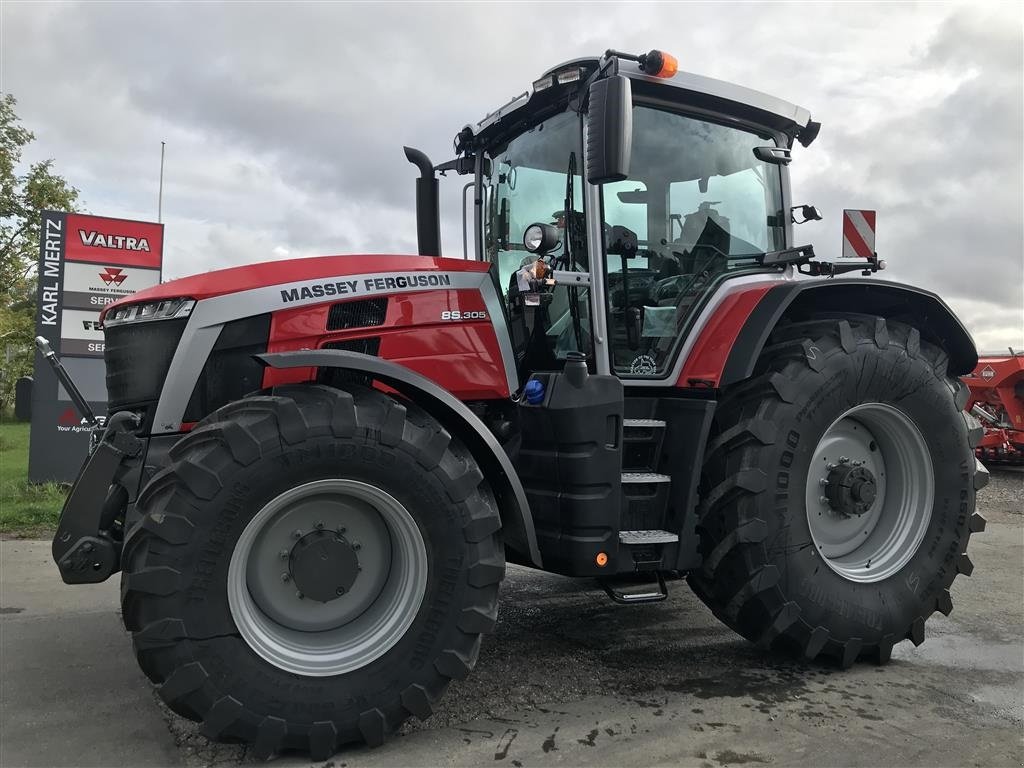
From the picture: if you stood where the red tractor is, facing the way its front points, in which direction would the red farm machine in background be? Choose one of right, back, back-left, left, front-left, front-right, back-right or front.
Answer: back

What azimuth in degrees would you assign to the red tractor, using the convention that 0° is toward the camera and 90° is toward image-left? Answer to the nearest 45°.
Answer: approximately 45°

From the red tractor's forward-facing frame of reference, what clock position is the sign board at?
The sign board is roughly at 3 o'clock from the red tractor.

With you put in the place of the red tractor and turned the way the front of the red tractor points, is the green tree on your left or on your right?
on your right
